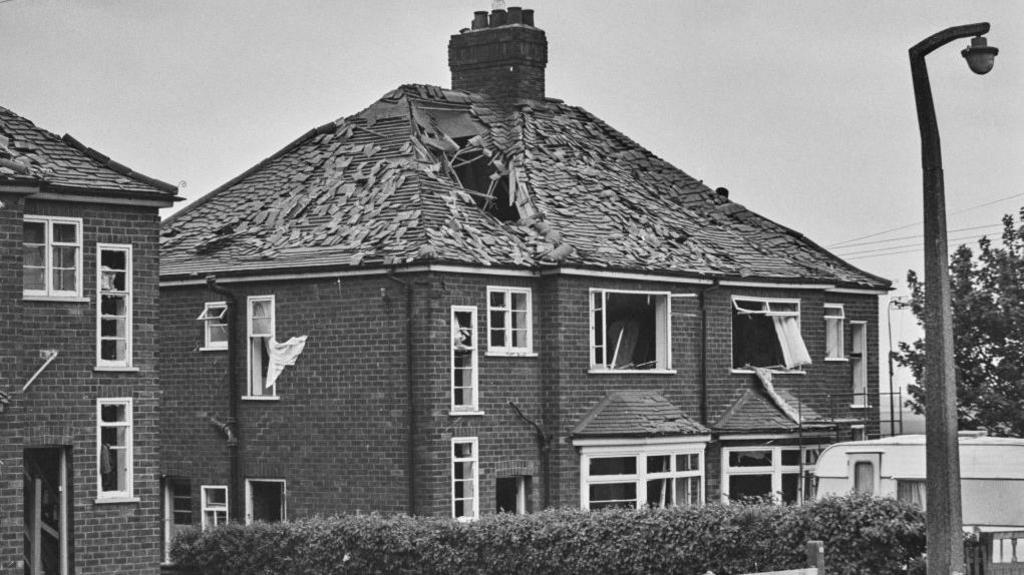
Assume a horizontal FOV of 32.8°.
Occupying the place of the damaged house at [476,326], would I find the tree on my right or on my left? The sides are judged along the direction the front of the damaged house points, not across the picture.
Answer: on my left

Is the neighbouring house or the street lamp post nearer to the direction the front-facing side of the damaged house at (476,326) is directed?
the street lamp post

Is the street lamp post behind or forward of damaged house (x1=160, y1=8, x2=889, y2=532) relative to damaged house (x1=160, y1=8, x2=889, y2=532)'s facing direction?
forward

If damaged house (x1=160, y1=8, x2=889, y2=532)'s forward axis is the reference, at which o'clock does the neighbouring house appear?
The neighbouring house is roughly at 3 o'clock from the damaged house.

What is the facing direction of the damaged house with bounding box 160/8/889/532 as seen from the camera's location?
facing the viewer and to the right of the viewer

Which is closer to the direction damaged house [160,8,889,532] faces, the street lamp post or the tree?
the street lamp post

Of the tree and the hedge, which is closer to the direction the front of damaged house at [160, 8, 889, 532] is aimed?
the hedge
